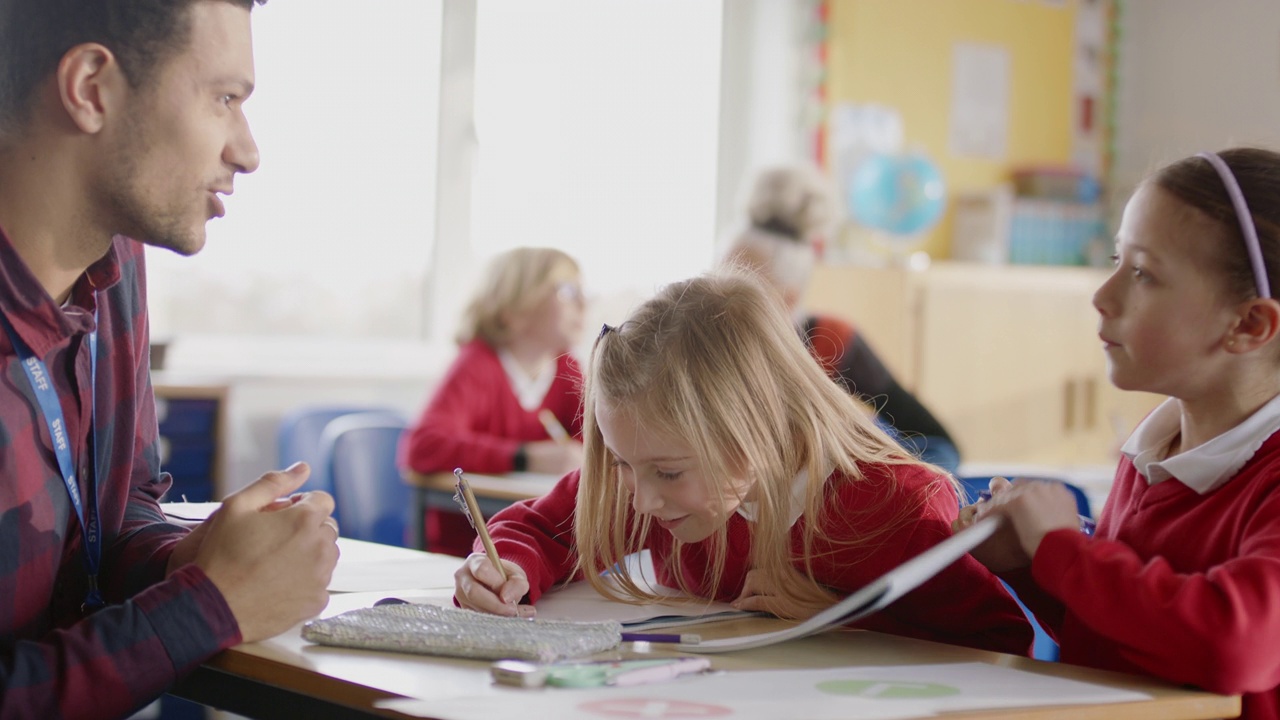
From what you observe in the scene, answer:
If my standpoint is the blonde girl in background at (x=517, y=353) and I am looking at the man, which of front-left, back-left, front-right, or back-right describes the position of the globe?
back-left

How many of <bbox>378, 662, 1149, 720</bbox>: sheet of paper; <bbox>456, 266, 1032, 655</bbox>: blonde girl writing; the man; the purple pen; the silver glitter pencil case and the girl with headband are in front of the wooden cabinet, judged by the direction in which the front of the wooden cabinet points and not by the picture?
6

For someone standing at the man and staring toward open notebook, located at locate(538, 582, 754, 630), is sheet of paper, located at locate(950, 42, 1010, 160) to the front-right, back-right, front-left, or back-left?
front-left

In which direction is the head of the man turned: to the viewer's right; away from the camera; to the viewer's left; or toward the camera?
to the viewer's right

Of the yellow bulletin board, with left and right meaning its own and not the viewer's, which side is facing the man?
front

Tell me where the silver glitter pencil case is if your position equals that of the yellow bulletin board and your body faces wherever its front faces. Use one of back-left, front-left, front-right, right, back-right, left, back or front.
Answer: front

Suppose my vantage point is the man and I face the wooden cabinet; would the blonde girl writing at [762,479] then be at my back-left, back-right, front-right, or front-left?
front-right

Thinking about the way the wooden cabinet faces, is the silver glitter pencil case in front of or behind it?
in front

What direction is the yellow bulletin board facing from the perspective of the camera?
toward the camera

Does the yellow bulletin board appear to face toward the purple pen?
yes

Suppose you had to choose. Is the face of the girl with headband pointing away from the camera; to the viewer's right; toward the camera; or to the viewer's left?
to the viewer's left

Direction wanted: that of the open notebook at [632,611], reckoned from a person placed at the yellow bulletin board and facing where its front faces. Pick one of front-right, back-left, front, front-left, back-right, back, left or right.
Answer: front
